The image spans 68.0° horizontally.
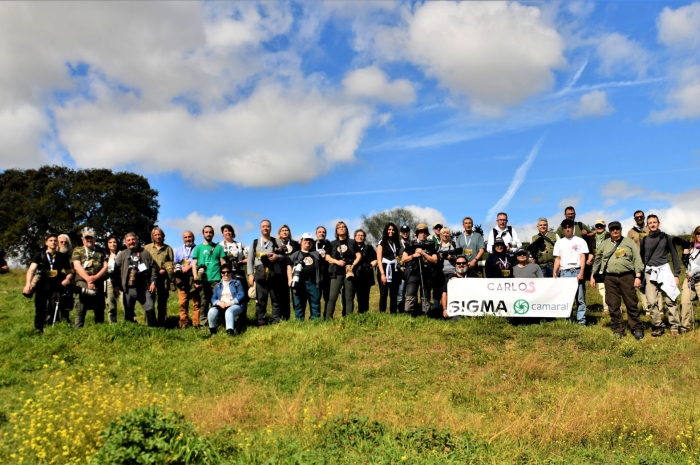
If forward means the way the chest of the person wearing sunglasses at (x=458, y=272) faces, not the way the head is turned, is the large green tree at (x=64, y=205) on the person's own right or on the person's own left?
on the person's own right

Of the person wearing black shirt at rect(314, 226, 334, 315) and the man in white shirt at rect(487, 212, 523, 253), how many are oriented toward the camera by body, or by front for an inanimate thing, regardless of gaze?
2

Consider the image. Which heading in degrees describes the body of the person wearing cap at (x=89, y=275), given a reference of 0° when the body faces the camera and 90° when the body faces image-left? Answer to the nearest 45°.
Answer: approximately 0°

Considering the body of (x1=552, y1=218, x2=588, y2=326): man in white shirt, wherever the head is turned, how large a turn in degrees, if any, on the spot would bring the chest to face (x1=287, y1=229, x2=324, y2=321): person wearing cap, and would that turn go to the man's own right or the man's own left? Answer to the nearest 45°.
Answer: approximately 90° to the man's own right

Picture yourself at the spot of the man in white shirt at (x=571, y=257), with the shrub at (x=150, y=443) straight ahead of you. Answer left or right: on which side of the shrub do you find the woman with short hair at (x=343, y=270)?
right

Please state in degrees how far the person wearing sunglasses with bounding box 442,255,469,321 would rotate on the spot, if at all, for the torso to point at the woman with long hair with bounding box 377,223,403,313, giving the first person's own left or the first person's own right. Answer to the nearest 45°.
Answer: approximately 90° to the first person's own right

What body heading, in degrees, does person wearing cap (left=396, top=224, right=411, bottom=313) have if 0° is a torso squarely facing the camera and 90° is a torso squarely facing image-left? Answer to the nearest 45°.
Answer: approximately 0°

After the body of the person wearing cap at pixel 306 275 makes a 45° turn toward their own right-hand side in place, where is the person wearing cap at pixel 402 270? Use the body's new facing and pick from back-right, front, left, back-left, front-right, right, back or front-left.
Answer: back-left
